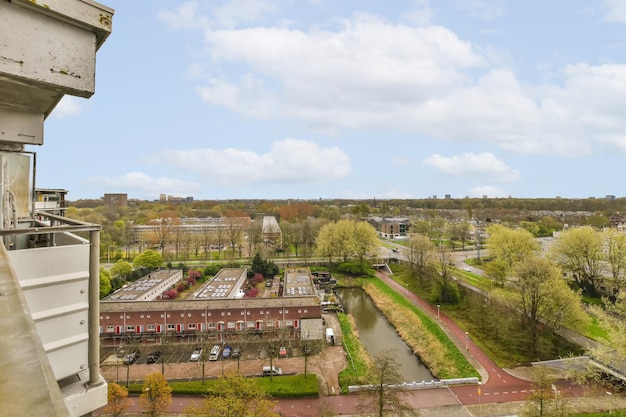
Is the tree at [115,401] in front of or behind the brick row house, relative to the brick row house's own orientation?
in front

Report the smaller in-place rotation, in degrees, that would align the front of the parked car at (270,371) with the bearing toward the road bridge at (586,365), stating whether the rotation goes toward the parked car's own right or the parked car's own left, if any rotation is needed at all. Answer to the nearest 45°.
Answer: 0° — it already faces it

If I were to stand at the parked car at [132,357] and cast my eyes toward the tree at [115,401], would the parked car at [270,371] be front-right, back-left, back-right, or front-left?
front-left

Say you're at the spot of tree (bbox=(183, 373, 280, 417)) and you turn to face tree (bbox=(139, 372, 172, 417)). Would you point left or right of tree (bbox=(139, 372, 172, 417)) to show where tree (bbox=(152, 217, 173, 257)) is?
right

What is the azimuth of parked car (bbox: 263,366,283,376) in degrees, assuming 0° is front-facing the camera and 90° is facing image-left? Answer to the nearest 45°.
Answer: approximately 270°

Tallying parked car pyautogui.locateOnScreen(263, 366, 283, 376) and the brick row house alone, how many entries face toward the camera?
1

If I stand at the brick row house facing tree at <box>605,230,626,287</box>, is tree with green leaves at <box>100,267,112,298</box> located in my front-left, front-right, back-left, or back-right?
back-left

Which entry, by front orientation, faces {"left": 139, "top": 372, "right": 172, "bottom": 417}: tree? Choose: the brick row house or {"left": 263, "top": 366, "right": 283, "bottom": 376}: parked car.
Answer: the brick row house

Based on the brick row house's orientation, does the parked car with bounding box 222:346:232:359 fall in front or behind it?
in front

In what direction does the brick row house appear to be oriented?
toward the camera

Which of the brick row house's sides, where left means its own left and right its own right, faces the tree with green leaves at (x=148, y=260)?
back

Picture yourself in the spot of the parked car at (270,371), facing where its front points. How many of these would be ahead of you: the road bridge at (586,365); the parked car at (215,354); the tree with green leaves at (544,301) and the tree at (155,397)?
2

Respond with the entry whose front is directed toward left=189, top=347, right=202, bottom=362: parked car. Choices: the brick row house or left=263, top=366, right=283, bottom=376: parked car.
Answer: the brick row house
